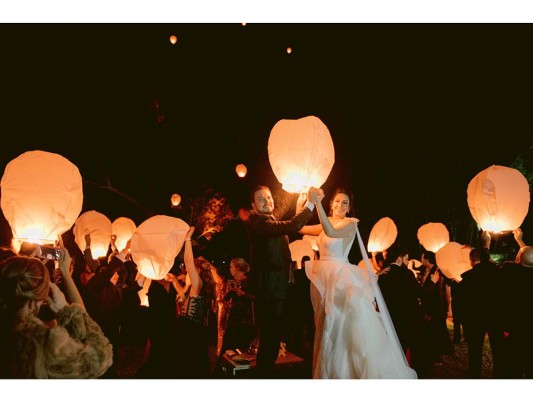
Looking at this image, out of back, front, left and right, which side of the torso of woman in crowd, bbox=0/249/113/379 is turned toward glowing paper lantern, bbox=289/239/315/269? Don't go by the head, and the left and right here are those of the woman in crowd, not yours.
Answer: front

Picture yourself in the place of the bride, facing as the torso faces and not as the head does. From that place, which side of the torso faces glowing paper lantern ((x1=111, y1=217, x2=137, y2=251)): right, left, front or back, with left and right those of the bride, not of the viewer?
right

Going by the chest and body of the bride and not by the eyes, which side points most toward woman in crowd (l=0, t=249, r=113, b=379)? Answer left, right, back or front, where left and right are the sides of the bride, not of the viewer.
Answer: front

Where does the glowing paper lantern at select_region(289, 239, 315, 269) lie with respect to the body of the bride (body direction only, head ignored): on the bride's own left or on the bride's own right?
on the bride's own right

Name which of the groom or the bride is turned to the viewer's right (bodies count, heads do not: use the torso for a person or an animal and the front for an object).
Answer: the groom

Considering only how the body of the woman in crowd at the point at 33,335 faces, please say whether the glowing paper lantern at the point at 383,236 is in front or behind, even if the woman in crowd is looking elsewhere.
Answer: in front

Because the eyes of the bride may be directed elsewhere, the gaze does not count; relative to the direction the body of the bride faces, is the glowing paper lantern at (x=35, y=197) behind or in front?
in front

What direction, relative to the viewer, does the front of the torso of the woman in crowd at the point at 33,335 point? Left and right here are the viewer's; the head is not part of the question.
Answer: facing away from the viewer and to the right of the viewer

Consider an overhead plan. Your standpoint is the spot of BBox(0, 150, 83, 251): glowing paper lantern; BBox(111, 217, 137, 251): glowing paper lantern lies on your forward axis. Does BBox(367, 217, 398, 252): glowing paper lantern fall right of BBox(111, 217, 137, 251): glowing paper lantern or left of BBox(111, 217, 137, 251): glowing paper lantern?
right

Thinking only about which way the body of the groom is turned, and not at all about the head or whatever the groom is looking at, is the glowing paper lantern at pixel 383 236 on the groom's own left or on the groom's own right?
on the groom's own left

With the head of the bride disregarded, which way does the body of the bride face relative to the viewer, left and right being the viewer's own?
facing the viewer and to the left of the viewer

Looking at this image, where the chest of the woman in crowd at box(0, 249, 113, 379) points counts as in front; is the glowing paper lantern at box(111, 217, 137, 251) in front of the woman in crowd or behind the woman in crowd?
in front
